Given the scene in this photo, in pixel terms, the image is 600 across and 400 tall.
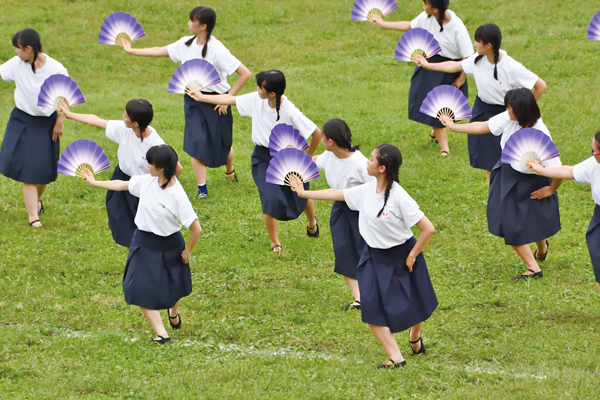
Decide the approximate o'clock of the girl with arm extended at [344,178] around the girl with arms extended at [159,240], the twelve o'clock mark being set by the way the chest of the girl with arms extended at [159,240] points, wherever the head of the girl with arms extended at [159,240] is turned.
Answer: the girl with arm extended at [344,178] is roughly at 7 o'clock from the girl with arms extended at [159,240].

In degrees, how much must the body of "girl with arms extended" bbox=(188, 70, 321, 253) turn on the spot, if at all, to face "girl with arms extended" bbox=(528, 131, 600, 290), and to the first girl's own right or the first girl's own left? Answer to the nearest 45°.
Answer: approximately 90° to the first girl's own left

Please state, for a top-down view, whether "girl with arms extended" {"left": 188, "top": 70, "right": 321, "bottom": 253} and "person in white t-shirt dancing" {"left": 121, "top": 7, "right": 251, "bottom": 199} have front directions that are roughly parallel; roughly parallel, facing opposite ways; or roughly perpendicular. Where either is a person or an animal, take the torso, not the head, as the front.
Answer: roughly parallel

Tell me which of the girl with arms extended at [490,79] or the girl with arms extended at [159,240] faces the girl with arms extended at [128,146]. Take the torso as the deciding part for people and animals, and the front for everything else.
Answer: the girl with arms extended at [490,79]

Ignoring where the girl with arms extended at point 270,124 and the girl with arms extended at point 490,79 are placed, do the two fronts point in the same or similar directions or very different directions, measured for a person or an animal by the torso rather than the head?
same or similar directions

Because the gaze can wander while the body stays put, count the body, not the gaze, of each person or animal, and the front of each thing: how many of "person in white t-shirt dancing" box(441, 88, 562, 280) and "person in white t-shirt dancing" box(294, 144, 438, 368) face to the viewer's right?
0

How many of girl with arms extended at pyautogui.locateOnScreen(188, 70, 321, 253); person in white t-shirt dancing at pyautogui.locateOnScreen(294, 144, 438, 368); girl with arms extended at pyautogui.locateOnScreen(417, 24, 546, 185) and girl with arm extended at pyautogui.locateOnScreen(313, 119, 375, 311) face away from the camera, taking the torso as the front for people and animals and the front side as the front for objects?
0

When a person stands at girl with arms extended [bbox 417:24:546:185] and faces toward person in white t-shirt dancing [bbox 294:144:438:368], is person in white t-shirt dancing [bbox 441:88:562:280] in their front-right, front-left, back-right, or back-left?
front-left

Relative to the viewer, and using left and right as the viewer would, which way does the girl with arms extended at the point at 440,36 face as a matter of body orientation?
facing the viewer and to the left of the viewer

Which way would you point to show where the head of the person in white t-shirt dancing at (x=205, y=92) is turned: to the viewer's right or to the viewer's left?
to the viewer's left

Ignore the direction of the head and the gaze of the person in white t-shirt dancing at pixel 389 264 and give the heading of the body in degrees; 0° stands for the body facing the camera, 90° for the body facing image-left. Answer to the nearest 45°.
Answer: approximately 45°

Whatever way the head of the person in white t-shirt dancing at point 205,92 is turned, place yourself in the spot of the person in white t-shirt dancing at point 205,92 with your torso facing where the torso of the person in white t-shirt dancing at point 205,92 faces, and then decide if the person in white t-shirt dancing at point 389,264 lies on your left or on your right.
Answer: on your left

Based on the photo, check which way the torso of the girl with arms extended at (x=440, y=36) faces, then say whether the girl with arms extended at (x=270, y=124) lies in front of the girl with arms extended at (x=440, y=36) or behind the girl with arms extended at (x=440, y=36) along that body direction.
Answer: in front

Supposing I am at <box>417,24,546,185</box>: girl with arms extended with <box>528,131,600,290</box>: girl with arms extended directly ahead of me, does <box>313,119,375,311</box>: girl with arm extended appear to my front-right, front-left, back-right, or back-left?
front-right

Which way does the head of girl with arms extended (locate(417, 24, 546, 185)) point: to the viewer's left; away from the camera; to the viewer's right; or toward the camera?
to the viewer's left

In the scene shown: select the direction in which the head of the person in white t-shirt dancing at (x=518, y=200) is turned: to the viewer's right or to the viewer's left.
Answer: to the viewer's left

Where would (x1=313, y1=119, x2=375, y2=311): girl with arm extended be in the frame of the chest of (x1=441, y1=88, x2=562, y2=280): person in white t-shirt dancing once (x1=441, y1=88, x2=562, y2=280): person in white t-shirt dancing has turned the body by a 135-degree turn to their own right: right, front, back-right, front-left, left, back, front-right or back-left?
back-left

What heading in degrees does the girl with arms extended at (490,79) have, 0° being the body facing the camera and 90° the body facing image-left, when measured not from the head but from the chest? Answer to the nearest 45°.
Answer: approximately 45°

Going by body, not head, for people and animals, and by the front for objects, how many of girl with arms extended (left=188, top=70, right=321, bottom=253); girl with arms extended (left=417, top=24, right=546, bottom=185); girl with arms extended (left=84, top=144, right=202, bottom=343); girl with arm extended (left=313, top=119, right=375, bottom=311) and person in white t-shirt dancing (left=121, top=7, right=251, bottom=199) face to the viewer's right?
0

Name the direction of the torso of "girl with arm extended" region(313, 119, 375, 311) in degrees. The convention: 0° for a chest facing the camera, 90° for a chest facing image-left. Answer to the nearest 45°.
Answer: approximately 45°
